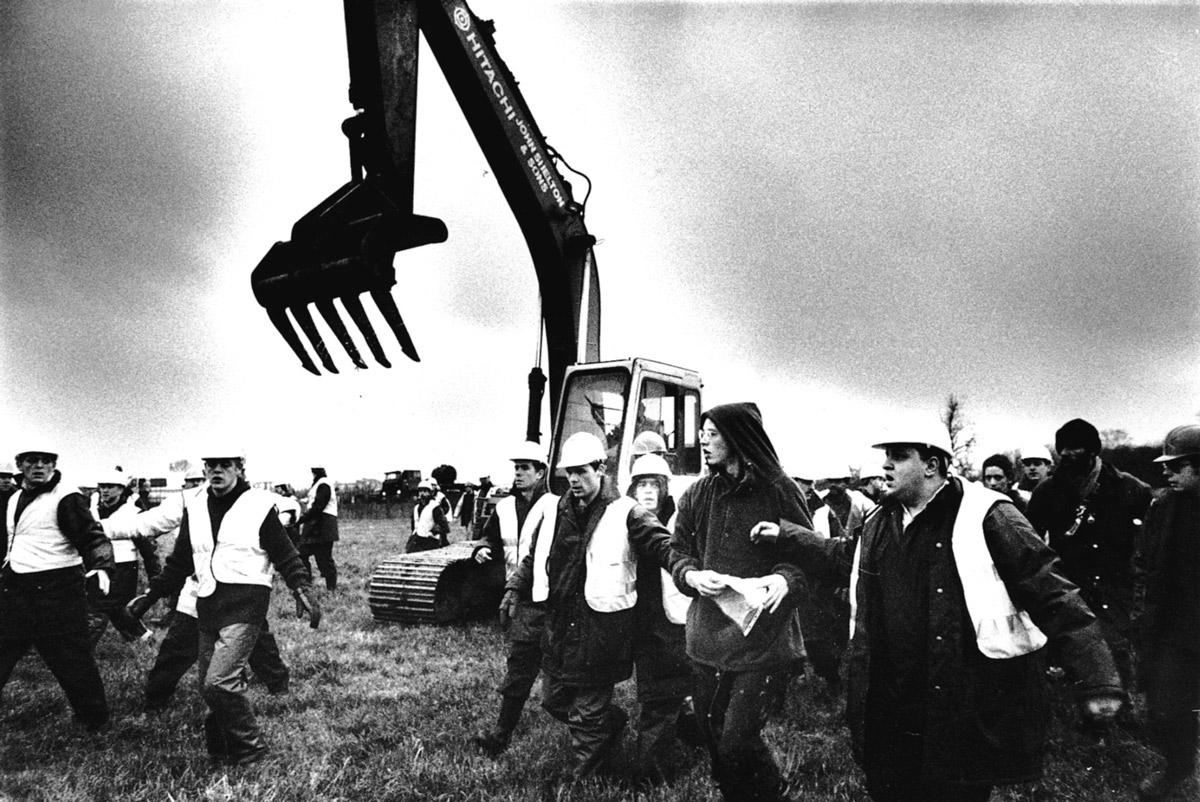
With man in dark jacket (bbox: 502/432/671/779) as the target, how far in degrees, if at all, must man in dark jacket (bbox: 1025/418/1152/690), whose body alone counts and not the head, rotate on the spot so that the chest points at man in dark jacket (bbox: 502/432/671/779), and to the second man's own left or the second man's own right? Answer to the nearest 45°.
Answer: approximately 45° to the second man's own right

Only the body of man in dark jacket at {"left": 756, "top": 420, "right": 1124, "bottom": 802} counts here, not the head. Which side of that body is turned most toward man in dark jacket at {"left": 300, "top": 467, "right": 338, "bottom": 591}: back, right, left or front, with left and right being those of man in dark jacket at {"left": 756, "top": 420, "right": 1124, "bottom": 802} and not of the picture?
right

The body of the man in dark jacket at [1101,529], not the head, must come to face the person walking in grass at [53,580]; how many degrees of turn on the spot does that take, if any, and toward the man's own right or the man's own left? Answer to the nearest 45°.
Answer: approximately 45° to the man's own right

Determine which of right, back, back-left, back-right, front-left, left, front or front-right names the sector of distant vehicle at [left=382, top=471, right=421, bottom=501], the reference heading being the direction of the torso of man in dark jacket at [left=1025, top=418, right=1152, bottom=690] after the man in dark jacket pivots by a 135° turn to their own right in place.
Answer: front

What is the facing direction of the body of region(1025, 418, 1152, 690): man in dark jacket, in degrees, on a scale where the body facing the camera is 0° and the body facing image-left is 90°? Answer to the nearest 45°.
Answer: approximately 0°

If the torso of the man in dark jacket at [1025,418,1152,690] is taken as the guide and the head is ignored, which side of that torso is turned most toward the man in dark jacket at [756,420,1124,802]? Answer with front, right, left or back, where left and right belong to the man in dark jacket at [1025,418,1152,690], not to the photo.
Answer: front

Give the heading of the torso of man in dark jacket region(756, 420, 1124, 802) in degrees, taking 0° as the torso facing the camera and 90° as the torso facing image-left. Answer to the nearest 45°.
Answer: approximately 45°

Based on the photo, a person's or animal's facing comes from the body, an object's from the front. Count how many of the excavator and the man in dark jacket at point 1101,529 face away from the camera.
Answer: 0

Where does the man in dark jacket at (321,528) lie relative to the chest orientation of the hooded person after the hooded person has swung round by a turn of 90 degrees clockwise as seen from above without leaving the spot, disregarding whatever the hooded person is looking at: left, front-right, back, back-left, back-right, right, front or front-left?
front

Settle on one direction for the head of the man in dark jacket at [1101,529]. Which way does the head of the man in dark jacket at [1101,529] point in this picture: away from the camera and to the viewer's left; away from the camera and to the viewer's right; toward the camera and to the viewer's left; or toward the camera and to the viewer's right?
toward the camera and to the viewer's left

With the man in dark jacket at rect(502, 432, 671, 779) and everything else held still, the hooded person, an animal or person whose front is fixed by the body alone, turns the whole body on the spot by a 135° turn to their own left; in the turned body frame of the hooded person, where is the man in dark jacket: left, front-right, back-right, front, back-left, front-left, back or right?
back-left
